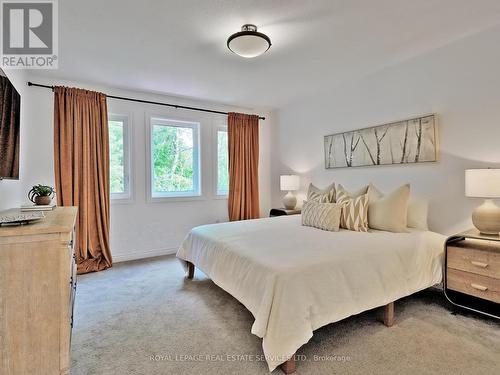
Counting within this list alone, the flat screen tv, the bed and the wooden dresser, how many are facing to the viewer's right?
2

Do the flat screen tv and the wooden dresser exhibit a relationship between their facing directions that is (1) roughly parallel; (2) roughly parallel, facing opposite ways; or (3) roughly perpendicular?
roughly parallel

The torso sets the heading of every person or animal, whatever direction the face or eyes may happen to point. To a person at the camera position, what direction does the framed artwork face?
facing the viewer and to the left of the viewer

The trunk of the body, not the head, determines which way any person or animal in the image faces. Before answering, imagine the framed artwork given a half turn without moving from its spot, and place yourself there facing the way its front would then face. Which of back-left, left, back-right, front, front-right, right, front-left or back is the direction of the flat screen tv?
back

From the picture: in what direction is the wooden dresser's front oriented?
to the viewer's right

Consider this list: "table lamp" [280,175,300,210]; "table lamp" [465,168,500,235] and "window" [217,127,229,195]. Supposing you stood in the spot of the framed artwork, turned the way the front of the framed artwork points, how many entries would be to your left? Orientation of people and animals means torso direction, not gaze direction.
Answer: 1

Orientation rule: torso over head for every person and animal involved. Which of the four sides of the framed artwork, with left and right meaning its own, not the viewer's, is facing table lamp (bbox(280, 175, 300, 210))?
right

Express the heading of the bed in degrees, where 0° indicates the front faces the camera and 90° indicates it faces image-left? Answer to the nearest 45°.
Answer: approximately 45°

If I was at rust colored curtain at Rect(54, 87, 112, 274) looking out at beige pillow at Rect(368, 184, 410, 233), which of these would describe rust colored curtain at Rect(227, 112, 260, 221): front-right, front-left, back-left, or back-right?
front-left

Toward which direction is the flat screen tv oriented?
to the viewer's right

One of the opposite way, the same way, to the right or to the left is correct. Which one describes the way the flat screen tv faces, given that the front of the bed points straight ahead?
the opposite way

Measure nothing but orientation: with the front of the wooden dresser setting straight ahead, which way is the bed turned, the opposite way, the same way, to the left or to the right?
the opposite way

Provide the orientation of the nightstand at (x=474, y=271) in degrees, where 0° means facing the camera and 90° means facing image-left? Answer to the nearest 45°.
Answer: approximately 45°

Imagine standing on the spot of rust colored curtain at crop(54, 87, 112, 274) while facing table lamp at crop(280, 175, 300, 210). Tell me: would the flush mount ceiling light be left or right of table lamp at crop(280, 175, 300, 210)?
right

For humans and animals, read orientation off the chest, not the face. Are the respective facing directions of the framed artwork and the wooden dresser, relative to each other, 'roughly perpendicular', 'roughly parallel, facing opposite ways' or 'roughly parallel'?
roughly parallel, facing opposite ways

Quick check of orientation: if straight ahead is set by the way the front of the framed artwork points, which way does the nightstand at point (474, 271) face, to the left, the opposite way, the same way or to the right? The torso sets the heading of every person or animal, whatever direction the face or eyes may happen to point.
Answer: the same way
